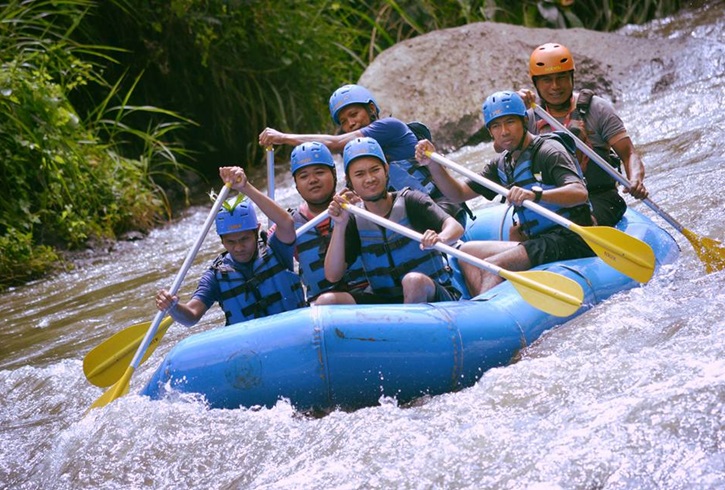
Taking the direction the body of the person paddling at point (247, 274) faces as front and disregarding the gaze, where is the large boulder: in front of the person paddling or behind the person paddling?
behind

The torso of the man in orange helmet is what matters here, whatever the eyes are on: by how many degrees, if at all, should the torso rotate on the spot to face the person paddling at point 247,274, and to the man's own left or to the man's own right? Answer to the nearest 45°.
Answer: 0° — they already face them

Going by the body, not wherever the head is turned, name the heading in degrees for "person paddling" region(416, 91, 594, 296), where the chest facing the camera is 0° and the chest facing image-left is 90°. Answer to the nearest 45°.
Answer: approximately 45°

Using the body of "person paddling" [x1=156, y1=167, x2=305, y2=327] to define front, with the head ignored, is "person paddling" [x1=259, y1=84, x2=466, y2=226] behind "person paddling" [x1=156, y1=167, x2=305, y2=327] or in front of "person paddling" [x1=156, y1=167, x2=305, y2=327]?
behind

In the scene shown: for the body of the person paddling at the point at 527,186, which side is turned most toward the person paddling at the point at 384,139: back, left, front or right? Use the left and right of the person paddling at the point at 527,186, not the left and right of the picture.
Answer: right

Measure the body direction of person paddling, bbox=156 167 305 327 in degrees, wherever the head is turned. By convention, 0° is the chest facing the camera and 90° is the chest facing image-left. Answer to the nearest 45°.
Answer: approximately 45°

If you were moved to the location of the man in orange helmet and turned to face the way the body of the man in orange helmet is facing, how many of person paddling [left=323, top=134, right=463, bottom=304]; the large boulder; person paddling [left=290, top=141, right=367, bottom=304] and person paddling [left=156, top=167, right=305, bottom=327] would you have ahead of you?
3

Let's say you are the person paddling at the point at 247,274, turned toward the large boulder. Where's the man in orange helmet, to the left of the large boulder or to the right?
right

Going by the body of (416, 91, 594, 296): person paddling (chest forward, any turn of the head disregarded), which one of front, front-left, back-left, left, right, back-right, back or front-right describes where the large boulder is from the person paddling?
back-right

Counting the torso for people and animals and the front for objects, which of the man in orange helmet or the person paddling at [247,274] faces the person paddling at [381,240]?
the man in orange helmet

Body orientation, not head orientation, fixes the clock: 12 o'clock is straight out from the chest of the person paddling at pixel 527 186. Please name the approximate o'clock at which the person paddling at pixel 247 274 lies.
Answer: the person paddling at pixel 247 274 is roughly at 1 o'clock from the person paddling at pixel 527 186.
